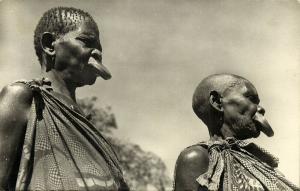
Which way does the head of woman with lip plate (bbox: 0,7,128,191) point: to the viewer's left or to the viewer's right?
to the viewer's right

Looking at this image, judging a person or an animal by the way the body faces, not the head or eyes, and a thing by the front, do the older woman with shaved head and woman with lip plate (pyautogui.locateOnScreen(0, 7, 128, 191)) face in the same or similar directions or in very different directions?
same or similar directions

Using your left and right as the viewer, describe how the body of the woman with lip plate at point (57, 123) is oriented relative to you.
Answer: facing the viewer and to the right of the viewer

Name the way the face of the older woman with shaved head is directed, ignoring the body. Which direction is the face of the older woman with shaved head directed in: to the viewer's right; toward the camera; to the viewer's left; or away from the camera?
to the viewer's right

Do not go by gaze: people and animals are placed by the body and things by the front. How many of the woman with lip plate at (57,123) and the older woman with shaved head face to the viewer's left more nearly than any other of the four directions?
0

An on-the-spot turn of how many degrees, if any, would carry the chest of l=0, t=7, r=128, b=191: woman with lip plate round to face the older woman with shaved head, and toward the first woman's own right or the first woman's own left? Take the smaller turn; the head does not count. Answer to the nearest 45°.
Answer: approximately 45° to the first woman's own left

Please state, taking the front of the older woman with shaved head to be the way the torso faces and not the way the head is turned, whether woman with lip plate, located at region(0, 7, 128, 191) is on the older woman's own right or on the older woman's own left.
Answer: on the older woman's own right
